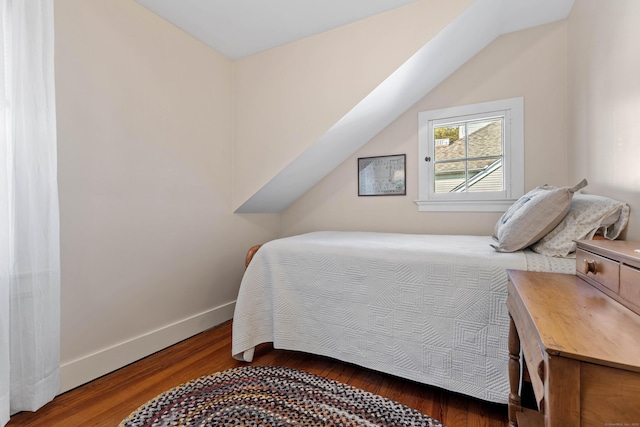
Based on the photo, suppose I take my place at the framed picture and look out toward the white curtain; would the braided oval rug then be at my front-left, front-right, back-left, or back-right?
front-left

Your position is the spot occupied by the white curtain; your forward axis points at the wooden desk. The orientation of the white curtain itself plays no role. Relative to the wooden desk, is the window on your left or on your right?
left

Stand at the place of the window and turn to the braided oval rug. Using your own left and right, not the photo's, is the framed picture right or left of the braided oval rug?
right

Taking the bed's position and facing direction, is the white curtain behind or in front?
in front

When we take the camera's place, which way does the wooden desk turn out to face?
facing the viewer and to the left of the viewer

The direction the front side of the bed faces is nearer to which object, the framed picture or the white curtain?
the white curtain

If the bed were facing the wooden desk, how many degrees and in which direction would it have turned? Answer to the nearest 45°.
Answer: approximately 135° to its left

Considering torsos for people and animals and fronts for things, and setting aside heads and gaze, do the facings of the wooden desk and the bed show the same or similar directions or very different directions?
same or similar directions

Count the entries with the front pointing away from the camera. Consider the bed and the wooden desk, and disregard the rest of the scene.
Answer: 0

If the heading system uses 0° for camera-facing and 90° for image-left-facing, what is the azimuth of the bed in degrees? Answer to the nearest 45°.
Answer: approximately 90°

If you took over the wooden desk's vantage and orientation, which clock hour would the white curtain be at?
The white curtain is roughly at 1 o'clock from the wooden desk.

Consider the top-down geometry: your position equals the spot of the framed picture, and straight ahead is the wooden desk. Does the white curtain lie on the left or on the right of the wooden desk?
right
